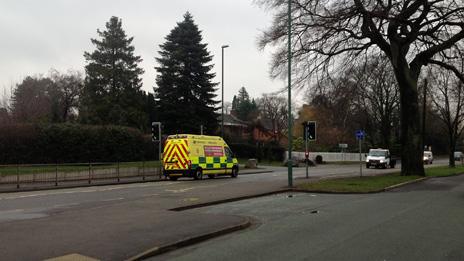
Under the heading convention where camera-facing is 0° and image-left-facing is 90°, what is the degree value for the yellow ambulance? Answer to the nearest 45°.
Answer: approximately 225°

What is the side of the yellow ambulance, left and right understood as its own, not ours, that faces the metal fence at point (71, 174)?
back

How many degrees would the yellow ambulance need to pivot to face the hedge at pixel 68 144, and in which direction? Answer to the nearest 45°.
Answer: approximately 90° to its left
